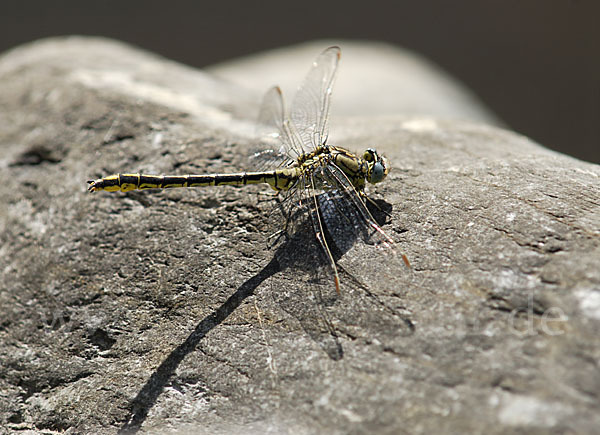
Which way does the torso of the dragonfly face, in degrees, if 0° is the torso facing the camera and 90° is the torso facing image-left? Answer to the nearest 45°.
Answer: approximately 270°
